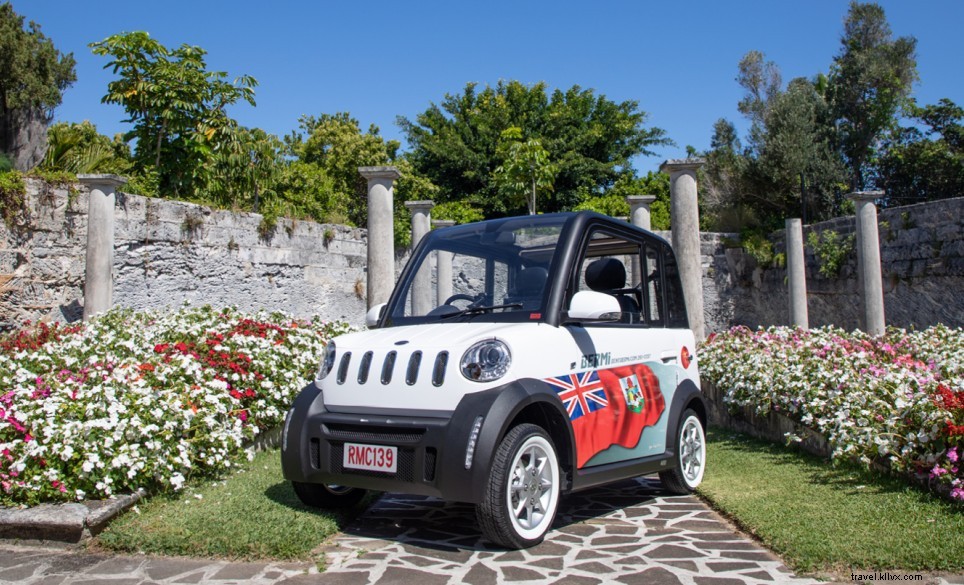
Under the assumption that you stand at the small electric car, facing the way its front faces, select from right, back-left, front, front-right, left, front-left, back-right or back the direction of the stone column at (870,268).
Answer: back

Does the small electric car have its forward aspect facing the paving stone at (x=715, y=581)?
no

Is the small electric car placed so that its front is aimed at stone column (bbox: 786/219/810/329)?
no

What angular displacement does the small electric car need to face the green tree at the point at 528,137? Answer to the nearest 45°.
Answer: approximately 135° to its right

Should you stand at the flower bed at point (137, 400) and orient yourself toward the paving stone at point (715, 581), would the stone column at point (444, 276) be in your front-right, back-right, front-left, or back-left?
back-left

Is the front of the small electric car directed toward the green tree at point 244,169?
no

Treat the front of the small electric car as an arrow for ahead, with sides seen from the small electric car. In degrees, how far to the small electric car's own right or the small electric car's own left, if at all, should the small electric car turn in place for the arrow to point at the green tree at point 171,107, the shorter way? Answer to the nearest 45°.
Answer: approximately 90° to the small electric car's own right

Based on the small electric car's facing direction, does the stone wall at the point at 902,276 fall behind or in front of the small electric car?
behind

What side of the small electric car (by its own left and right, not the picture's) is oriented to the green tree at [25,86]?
right

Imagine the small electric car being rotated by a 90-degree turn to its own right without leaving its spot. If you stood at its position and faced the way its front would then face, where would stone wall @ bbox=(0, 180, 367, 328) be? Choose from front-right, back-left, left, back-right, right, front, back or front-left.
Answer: front

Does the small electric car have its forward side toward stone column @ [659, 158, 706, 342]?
no

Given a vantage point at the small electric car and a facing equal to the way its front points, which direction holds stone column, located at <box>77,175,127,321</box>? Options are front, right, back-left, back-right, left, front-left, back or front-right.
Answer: right

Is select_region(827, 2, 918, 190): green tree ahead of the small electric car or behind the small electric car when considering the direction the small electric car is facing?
behind

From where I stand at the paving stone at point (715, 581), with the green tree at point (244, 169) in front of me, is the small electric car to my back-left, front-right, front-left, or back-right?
front-left
